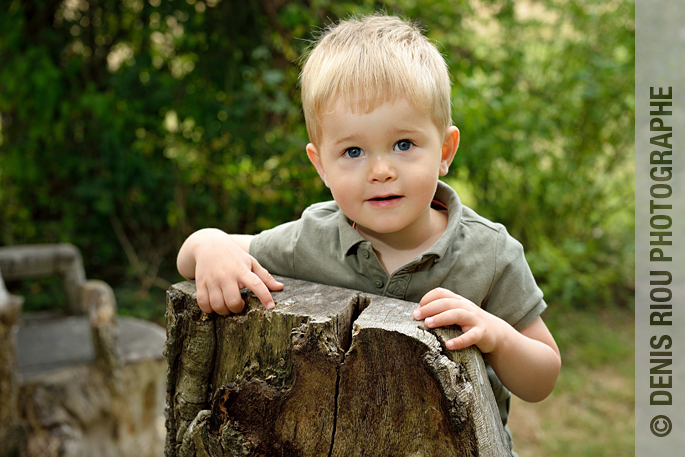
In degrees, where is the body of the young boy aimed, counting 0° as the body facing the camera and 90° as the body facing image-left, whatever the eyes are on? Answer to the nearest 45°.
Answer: approximately 0°

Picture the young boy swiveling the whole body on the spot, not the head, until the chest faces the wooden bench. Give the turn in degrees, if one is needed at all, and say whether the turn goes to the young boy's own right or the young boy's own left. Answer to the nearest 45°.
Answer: approximately 135° to the young boy's own right

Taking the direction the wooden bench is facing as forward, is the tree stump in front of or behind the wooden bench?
in front

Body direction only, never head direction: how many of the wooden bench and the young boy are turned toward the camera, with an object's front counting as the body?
2
